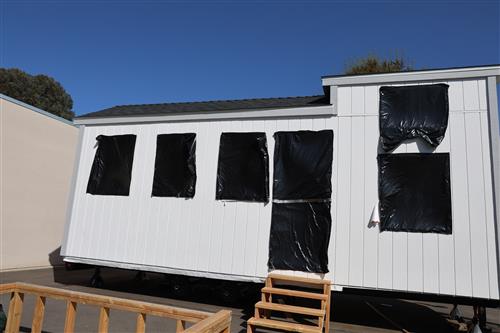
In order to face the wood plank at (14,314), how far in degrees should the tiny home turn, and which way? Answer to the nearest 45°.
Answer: approximately 45° to its right

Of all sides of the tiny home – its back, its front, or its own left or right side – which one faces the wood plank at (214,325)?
front

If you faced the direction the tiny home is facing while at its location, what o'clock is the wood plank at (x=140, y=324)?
The wood plank is roughly at 1 o'clock from the tiny home.

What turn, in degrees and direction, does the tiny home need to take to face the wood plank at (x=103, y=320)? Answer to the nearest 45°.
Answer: approximately 45° to its right

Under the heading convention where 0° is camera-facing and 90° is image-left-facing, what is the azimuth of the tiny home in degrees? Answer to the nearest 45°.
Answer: approximately 0°

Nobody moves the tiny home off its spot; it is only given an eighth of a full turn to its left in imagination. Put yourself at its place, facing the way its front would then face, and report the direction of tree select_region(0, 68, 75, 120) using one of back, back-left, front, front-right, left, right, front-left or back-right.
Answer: back

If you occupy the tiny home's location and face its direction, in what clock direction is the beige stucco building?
The beige stucco building is roughly at 4 o'clock from the tiny home.
